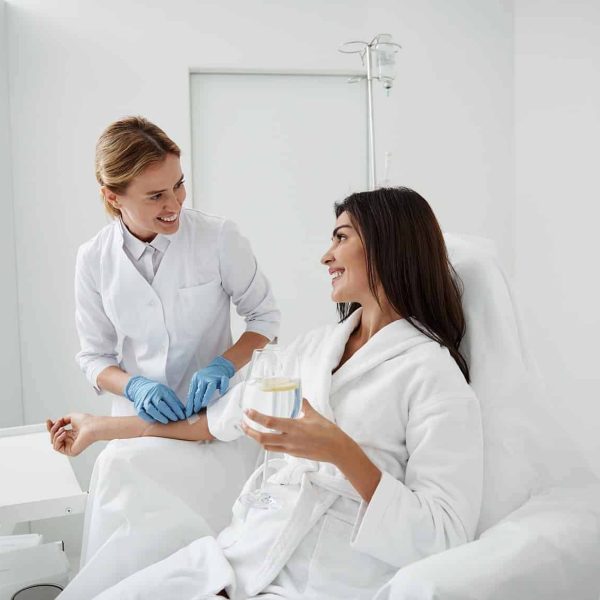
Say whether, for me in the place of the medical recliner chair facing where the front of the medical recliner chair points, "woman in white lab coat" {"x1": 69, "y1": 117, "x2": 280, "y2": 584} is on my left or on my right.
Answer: on my right

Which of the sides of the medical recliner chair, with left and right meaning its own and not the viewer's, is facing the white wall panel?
right

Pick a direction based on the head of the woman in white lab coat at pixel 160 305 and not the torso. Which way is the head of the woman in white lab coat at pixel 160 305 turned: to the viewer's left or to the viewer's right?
to the viewer's right

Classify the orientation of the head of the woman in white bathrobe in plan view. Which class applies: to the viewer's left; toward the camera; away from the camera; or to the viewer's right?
to the viewer's left

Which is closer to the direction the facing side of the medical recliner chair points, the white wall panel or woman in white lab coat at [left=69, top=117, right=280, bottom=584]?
the woman in white lab coat

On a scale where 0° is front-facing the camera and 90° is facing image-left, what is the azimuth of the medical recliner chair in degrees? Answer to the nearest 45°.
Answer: approximately 45°

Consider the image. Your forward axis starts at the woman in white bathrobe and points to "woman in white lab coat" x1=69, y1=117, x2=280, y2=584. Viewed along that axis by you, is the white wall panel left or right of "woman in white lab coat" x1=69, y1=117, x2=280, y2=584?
right
